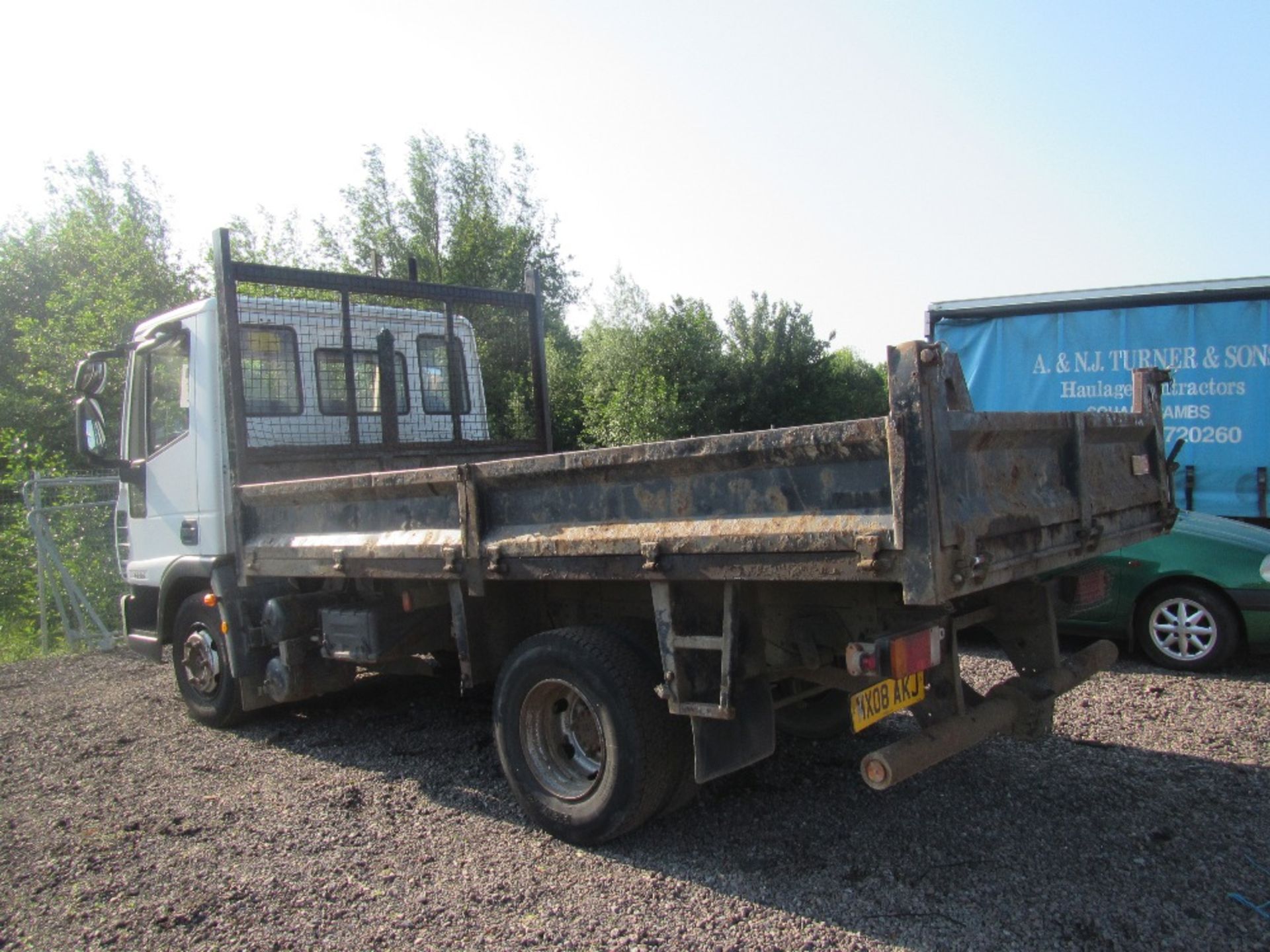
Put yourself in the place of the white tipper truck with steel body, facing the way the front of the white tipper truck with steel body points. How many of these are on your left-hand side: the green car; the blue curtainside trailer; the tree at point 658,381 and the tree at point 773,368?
0

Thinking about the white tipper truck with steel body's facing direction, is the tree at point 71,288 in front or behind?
in front

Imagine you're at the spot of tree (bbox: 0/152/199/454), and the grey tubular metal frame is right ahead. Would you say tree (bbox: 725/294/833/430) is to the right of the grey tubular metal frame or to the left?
left

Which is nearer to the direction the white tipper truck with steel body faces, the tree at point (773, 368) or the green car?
the tree

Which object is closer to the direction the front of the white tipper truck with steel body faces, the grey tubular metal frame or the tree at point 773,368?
the grey tubular metal frame

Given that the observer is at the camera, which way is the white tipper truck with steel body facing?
facing away from the viewer and to the left of the viewer

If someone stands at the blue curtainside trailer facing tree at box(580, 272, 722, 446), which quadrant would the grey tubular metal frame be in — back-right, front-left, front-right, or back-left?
front-left

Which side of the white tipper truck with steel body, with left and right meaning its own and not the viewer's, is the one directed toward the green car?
right

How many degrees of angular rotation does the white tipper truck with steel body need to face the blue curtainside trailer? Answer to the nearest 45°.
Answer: approximately 90° to its right

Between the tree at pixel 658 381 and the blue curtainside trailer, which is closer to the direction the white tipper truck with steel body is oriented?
the tree

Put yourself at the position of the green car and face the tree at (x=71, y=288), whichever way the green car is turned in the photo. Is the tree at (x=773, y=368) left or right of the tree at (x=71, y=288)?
right

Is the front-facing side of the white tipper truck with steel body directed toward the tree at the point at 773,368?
no

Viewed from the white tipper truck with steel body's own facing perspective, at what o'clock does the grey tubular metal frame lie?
The grey tubular metal frame is roughly at 12 o'clock from the white tipper truck with steel body.

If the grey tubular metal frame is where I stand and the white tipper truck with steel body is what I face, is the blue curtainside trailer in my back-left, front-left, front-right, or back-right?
front-left

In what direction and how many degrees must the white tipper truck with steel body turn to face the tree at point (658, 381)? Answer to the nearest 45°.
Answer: approximately 45° to its right
